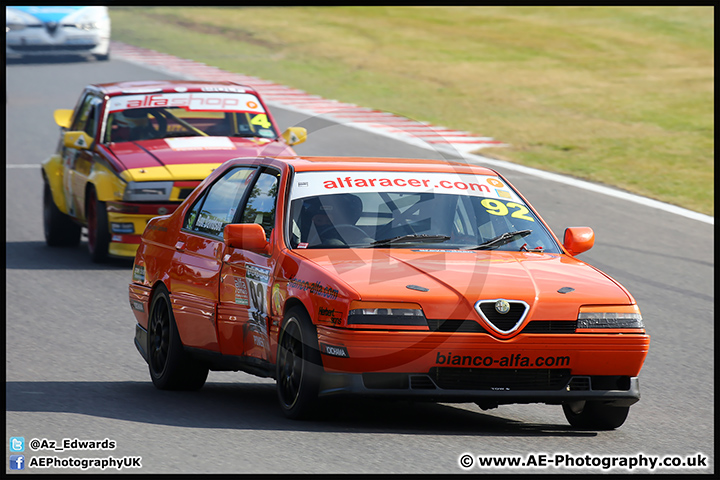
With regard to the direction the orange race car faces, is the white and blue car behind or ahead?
behind

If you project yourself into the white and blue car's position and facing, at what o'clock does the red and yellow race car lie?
The red and yellow race car is roughly at 12 o'clock from the white and blue car.

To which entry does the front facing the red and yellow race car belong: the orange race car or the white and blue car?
the white and blue car

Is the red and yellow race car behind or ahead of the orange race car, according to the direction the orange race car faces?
behind

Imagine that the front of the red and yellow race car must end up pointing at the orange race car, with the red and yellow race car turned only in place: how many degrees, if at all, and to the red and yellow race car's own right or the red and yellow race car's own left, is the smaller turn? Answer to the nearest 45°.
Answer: approximately 45° to the red and yellow race car's own right

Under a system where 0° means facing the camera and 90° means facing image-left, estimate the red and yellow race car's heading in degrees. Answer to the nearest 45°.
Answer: approximately 315°

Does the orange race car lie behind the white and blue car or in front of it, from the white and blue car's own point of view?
in front

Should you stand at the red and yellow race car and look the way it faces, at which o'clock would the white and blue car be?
The white and blue car is roughly at 7 o'clock from the red and yellow race car.
